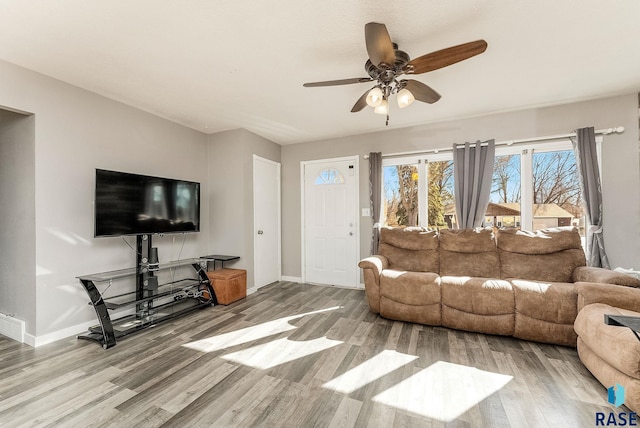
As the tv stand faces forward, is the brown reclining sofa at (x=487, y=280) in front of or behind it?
in front

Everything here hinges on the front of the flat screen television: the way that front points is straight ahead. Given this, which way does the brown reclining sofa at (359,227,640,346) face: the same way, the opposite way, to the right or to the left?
to the right

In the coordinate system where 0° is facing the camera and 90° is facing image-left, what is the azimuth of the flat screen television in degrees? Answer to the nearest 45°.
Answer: approximately 315°

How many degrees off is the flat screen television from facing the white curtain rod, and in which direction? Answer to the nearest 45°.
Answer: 0° — it already faces it

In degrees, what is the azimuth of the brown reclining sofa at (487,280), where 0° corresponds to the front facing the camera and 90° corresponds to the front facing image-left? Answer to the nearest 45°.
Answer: approximately 0°

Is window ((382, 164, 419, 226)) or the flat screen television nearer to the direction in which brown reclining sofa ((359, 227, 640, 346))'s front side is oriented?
the flat screen television

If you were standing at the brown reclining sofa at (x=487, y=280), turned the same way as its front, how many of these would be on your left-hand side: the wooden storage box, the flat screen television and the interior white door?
0

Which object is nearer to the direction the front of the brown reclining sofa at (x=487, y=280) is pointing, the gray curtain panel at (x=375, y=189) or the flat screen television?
the flat screen television

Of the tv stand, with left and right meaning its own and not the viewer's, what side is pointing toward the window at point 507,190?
front

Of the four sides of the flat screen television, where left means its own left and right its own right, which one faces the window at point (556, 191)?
front

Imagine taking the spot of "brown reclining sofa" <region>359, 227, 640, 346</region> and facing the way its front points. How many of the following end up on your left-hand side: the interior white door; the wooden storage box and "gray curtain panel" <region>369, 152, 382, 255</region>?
0

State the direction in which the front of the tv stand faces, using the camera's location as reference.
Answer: facing the viewer and to the right of the viewer

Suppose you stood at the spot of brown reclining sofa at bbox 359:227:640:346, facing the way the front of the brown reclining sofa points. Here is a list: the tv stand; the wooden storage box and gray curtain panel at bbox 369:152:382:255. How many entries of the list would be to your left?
0

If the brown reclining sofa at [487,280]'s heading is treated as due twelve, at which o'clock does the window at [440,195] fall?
The window is roughly at 5 o'clock from the brown reclining sofa.

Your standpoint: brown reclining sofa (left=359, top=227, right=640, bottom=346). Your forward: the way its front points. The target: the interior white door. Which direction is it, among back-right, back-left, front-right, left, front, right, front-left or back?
right

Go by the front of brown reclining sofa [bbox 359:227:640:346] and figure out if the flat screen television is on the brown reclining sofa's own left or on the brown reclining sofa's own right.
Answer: on the brown reclining sofa's own right

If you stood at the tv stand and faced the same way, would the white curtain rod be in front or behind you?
in front
